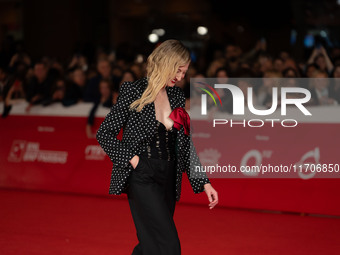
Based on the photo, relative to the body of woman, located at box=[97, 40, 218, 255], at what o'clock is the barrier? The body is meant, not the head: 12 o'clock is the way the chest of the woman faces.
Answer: The barrier is roughly at 7 o'clock from the woman.

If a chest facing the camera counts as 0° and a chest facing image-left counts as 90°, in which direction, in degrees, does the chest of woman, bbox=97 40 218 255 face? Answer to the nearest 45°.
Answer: approximately 315°
